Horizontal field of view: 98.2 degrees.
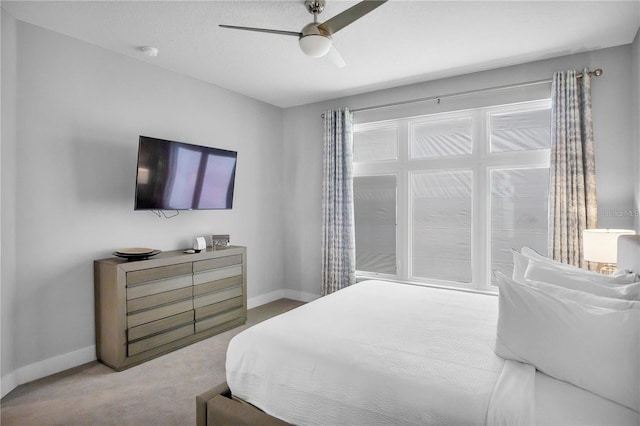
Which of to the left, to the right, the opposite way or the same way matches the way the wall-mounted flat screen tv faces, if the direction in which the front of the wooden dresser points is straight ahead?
the same way

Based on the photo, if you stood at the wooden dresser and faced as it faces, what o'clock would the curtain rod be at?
The curtain rod is roughly at 11 o'clock from the wooden dresser.

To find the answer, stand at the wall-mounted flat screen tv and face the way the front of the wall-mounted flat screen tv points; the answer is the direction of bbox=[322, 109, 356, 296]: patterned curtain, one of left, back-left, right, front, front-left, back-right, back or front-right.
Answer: front-left

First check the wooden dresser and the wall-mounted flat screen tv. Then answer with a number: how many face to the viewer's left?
0

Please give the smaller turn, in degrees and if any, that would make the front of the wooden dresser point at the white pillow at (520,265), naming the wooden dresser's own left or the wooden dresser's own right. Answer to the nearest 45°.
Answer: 0° — it already faces it

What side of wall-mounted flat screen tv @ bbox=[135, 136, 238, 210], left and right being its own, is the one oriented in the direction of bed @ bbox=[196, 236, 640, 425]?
front

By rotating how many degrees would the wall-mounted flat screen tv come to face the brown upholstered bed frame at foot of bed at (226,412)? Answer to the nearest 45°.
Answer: approximately 45° to its right

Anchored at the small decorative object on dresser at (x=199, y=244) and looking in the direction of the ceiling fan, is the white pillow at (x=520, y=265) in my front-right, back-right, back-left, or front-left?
front-left

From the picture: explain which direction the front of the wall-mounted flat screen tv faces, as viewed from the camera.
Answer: facing the viewer and to the right of the viewer
